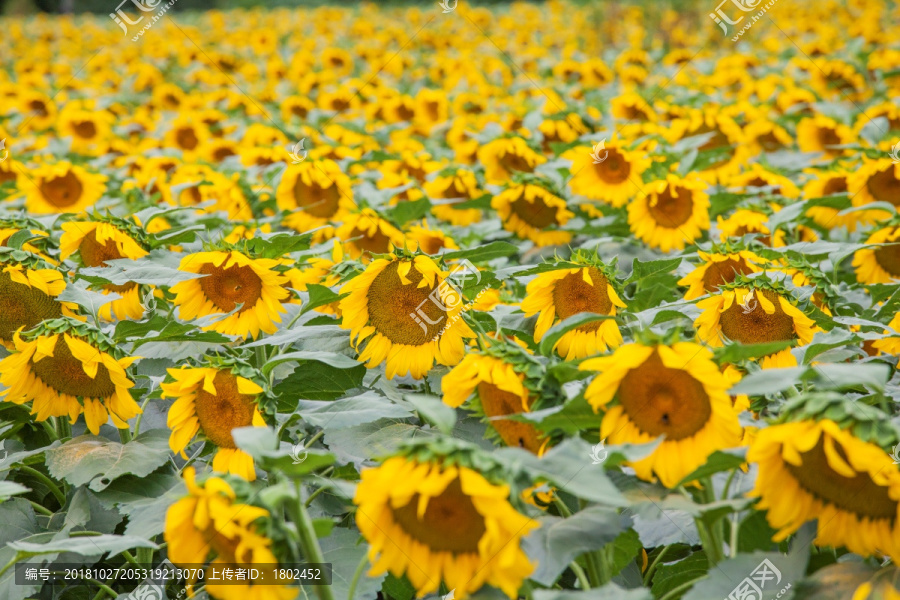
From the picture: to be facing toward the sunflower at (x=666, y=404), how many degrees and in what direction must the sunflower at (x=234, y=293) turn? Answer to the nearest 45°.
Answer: approximately 45° to its left

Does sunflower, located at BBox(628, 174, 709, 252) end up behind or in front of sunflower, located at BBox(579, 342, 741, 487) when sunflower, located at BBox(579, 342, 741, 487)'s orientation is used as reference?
behind

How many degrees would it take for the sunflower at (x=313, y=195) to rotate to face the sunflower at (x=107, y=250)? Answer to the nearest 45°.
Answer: approximately 45° to its right

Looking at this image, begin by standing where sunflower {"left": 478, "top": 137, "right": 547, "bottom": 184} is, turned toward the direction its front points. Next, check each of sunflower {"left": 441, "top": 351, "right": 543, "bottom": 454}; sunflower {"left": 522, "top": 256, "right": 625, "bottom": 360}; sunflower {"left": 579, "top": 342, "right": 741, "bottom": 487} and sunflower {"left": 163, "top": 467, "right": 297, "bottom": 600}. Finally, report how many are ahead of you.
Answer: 4

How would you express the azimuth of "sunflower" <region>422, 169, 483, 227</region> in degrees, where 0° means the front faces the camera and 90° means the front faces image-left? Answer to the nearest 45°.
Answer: approximately 0°

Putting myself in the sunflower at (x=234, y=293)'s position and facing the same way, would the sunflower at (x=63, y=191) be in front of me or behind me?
behind

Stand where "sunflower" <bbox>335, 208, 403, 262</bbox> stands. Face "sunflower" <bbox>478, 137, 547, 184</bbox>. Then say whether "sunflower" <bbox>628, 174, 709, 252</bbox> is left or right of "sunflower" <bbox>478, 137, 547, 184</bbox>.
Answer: right

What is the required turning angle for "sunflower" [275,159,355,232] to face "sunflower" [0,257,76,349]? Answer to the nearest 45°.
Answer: approximately 45° to its right

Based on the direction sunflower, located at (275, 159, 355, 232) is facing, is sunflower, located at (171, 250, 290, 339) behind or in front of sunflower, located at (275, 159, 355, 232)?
in front

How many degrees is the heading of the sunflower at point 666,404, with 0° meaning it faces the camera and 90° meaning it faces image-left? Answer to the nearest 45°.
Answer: approximately 0°

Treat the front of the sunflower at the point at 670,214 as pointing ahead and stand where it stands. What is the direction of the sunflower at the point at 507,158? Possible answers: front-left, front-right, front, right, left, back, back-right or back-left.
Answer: back-right
